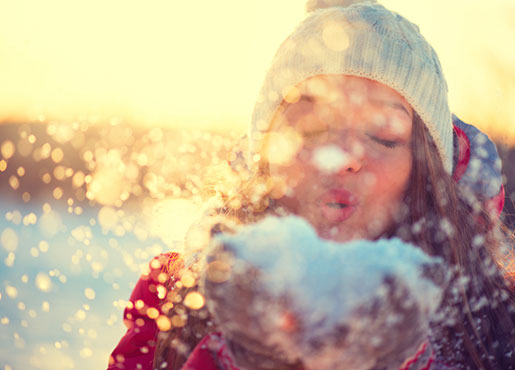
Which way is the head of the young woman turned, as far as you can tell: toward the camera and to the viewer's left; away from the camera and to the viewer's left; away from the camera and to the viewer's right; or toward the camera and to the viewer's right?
toward the camera and to the viewer's left

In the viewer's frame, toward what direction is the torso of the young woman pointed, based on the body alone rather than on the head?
toward the camera
